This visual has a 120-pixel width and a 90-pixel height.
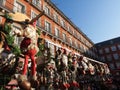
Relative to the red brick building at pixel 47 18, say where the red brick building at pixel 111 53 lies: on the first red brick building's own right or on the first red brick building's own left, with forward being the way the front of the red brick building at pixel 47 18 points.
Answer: on the first red brick building's own left

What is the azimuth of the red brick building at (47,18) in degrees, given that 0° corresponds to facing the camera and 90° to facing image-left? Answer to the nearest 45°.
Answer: approximately 315°

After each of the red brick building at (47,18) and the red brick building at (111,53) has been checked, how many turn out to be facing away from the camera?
0

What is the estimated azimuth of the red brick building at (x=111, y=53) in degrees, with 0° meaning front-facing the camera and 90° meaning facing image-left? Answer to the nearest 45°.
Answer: approximately 45°
